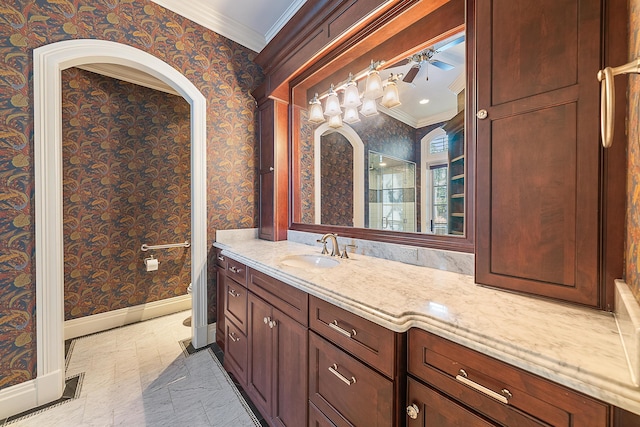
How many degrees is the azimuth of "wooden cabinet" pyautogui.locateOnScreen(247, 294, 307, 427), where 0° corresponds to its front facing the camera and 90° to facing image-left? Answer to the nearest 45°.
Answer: approximately 45°

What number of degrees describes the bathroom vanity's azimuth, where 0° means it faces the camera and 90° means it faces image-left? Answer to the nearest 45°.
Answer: approximately 45°

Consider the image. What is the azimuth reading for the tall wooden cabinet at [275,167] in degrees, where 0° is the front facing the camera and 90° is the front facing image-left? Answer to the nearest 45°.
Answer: approximately 45°

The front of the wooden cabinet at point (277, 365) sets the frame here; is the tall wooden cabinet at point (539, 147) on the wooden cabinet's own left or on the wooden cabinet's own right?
on the wooden cabinet's own left
